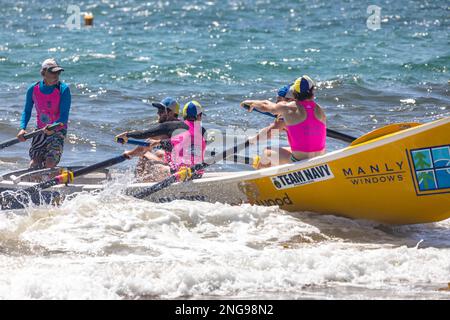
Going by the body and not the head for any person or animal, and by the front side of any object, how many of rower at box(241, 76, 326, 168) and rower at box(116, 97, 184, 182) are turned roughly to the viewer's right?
0

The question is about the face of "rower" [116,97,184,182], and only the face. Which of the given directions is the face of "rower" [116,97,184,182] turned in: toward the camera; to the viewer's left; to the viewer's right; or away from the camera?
to the viewer's left

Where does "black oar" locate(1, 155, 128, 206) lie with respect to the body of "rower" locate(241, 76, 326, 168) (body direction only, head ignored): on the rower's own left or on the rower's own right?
on the rower's own left

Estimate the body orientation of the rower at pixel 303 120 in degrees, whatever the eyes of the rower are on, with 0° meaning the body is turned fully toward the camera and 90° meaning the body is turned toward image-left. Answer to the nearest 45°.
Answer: approximately 135°

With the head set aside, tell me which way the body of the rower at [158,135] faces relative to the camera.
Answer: to the viewer's left

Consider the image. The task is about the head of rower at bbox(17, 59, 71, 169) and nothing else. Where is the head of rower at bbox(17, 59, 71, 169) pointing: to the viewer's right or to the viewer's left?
to the viewer's right
